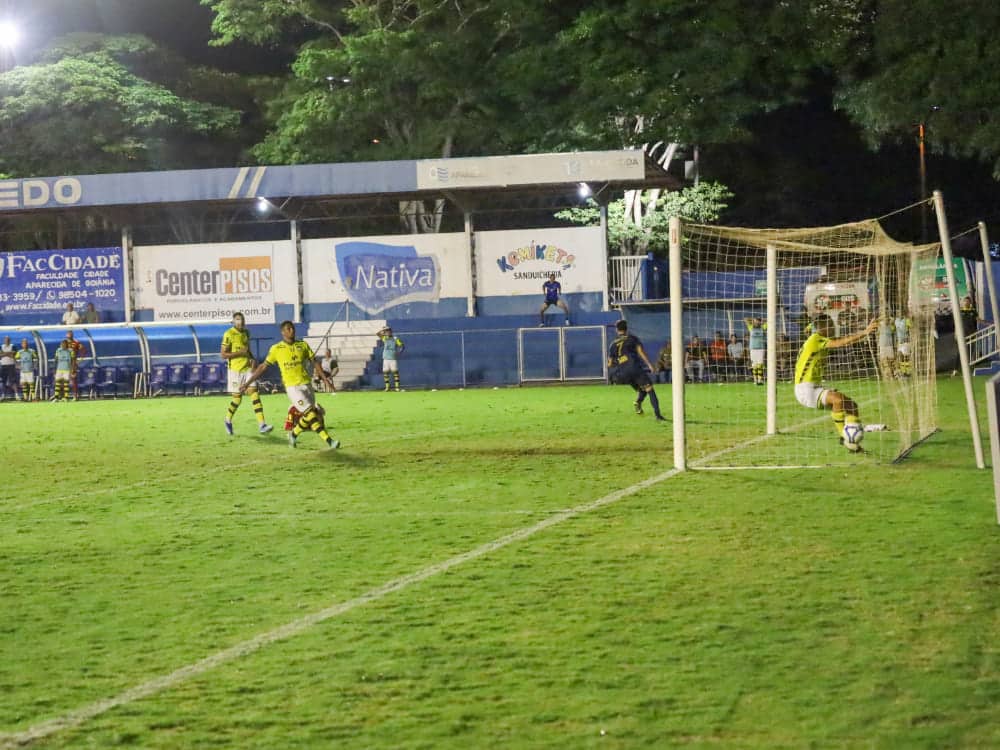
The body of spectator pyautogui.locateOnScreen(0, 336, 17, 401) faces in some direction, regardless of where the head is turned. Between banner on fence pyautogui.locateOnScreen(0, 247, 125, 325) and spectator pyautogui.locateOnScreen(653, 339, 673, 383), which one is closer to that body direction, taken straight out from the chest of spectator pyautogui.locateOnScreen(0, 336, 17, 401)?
the spectator

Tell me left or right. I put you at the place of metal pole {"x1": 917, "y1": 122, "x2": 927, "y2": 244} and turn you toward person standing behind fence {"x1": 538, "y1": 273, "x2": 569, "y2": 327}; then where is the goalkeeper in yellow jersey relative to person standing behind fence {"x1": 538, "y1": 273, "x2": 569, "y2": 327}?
left

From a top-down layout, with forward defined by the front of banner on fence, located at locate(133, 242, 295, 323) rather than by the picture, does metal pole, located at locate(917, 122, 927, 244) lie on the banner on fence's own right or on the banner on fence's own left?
on the banner on fence's own left

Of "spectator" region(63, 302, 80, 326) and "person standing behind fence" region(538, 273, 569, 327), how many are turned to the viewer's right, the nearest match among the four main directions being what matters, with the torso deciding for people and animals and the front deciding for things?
0

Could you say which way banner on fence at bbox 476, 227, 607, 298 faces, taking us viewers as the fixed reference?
facing the viewer

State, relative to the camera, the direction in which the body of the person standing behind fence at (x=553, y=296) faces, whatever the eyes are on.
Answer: toward the camera

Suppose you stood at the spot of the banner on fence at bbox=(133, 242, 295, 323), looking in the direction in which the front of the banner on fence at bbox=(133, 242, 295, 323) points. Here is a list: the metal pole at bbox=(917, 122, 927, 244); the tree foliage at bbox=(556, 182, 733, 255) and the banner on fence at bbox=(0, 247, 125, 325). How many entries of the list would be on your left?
2

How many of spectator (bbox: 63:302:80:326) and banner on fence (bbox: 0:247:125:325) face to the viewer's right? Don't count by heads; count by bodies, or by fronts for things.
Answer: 0

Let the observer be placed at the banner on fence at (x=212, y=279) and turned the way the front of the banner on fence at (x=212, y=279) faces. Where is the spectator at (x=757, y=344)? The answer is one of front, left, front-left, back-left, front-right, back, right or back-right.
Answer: front-left

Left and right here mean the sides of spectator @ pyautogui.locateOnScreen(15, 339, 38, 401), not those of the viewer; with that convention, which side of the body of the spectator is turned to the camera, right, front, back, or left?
front

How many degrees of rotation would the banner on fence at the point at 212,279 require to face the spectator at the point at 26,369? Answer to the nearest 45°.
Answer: approximately 45° to its right
